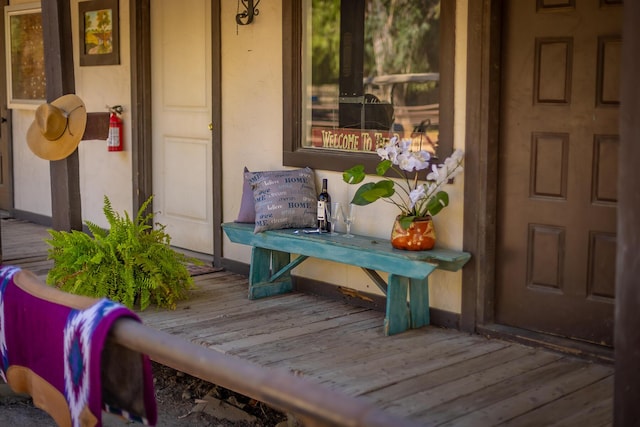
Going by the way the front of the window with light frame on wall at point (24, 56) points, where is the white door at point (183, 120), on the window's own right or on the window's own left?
on the window's own left

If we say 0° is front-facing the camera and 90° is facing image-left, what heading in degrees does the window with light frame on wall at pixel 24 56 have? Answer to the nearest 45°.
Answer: approximately 45°

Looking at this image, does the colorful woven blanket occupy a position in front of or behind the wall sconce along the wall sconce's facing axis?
in front

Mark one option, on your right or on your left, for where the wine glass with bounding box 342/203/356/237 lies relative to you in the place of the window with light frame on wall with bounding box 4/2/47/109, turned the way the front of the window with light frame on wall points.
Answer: on your left

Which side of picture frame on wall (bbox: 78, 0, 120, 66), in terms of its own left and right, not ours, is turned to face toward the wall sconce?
left

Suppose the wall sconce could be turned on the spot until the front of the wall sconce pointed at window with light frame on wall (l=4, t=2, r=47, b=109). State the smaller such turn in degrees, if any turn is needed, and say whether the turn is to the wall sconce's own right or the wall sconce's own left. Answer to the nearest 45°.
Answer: approximately 90° to the wall sconce's own right

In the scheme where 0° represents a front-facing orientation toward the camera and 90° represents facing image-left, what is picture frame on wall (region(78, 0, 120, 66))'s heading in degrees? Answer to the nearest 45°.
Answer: approximately 45°

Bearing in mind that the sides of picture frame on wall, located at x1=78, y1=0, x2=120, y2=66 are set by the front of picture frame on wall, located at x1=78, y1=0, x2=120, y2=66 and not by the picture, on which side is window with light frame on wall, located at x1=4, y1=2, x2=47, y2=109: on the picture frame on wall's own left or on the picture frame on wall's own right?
on the picture frame on wall's own right
